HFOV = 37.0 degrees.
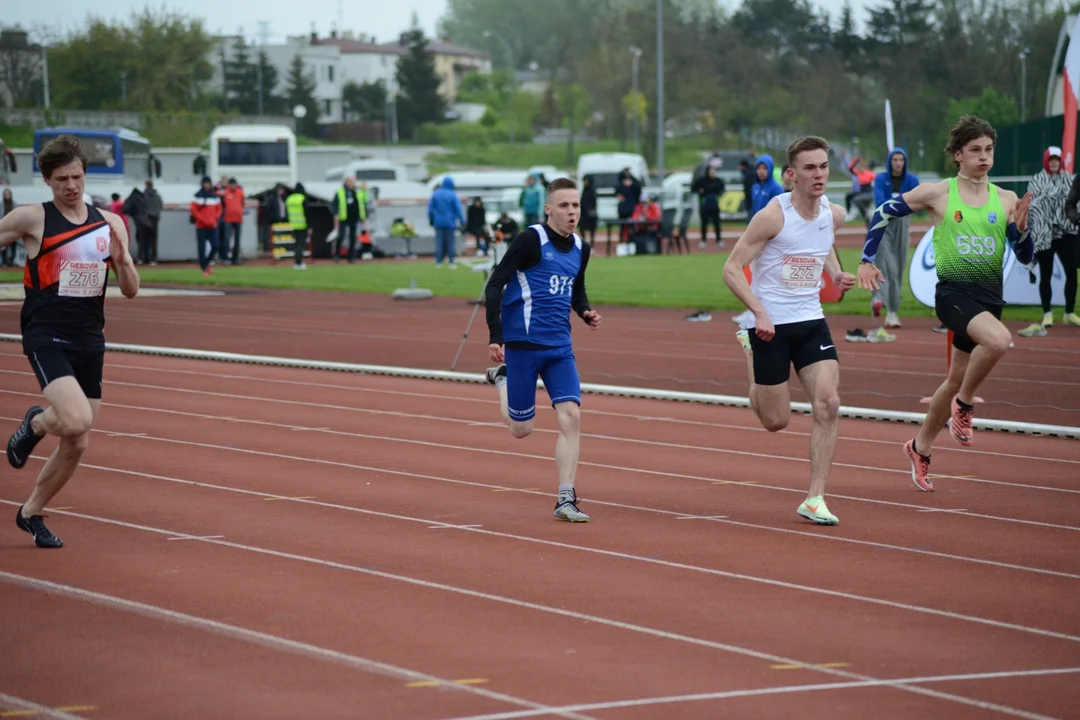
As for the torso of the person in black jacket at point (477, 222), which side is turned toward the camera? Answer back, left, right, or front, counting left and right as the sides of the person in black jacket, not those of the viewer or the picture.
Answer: front

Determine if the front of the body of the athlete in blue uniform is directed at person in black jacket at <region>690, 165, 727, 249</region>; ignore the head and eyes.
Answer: no

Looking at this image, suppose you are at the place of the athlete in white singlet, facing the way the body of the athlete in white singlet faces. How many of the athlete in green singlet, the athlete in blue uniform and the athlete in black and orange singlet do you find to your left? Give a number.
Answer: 1

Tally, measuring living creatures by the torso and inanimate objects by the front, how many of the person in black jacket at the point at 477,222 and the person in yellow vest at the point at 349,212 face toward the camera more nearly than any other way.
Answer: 2

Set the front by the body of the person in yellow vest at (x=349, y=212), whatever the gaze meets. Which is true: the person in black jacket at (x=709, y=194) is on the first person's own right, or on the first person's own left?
on the first person's own left

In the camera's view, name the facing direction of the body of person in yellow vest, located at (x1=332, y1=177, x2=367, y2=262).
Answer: toward the camera

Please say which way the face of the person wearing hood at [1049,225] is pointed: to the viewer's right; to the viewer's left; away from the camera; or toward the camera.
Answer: toward the camera

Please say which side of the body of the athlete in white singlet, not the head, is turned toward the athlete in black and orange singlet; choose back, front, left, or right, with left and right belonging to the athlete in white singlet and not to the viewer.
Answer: right

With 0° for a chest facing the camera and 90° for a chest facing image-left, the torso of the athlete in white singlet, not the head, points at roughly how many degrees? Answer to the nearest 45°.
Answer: approximately 315°

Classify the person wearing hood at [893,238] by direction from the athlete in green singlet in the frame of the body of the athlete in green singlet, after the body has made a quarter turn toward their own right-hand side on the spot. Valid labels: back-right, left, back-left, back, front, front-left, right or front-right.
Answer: back-right

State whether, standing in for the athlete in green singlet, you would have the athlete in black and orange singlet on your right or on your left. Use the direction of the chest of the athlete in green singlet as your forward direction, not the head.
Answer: on your right

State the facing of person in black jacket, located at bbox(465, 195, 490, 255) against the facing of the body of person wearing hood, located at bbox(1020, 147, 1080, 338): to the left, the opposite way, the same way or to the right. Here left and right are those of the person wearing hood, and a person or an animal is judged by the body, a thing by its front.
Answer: the same way

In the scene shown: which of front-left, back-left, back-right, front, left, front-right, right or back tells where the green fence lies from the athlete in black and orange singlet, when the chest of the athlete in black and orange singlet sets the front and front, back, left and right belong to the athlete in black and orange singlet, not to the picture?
left
